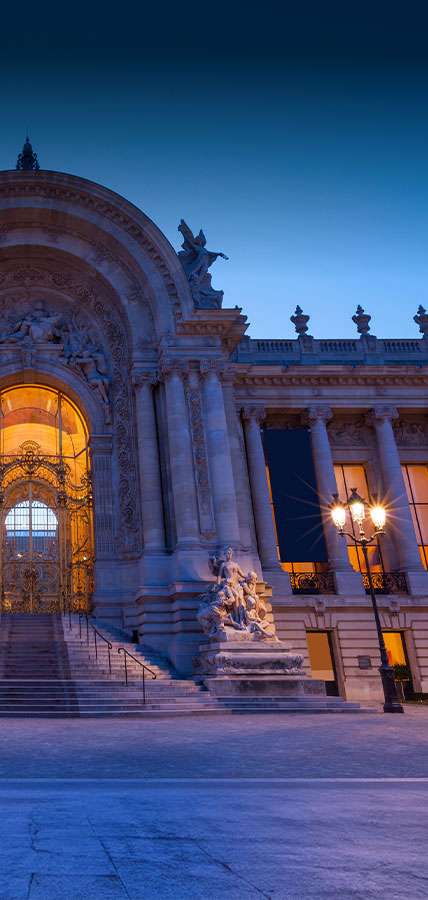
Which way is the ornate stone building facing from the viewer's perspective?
toward the camera

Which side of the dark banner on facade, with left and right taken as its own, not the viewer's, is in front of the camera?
front

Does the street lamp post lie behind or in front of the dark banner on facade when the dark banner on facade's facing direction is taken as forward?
in front

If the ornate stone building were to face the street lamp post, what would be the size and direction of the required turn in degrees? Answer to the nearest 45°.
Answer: approximately 45° to its left

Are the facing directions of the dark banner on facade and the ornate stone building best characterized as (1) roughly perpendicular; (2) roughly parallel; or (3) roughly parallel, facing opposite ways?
roughly parallel

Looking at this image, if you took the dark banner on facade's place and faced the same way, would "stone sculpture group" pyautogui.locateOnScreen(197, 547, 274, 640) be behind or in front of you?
in front
